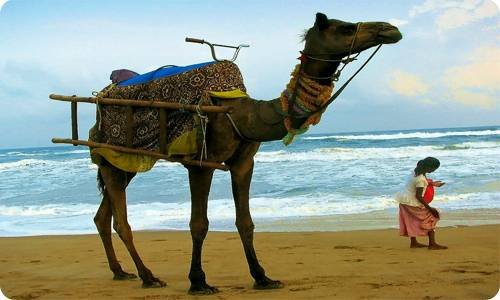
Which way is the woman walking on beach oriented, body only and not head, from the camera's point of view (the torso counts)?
to the viewer's right

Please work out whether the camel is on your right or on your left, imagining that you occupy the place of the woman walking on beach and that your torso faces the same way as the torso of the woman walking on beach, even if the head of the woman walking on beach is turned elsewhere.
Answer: on your right

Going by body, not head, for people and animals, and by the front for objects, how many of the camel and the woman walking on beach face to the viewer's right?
2

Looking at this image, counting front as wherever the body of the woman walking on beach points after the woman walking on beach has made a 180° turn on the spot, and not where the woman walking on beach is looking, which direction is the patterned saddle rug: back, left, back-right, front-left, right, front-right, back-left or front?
front-left

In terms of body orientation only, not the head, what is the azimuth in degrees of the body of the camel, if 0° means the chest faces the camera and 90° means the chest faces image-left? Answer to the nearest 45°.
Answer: approximately 270°

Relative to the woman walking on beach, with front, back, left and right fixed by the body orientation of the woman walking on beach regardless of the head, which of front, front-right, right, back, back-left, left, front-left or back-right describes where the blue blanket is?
back-right
